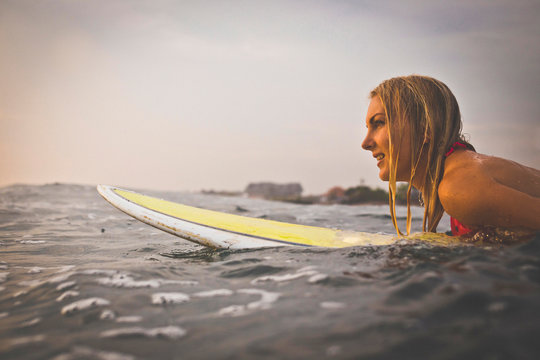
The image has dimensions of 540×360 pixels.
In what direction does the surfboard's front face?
to the viewer's left

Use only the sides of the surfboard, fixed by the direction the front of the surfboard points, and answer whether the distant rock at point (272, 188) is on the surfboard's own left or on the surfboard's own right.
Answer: on the surfboard's own right
